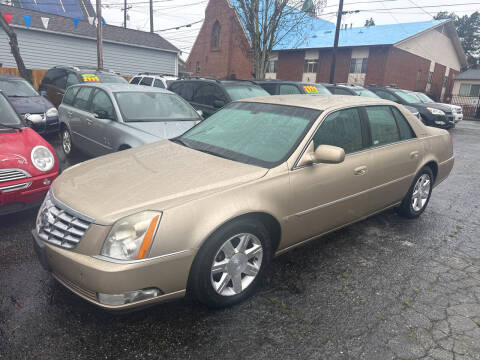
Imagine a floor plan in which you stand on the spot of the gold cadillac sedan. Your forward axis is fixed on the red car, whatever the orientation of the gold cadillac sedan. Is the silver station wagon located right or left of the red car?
right

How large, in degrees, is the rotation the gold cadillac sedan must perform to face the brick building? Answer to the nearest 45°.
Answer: approximately 135° to its right

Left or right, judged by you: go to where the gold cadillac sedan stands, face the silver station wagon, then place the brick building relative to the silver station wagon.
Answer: right

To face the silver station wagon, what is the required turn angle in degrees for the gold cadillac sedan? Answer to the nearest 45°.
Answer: approximately 90° to its right

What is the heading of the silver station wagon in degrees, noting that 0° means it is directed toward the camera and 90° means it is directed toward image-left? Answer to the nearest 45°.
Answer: approximately 315°

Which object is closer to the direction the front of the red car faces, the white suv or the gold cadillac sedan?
the gold cadillac sedan

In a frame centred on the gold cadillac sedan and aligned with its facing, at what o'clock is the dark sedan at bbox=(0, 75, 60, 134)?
The dark sedan is roughly at 3 o'clock from the gold cadillac sedan.

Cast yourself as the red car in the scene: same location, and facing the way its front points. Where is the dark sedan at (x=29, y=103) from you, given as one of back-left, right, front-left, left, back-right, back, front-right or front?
back-left
